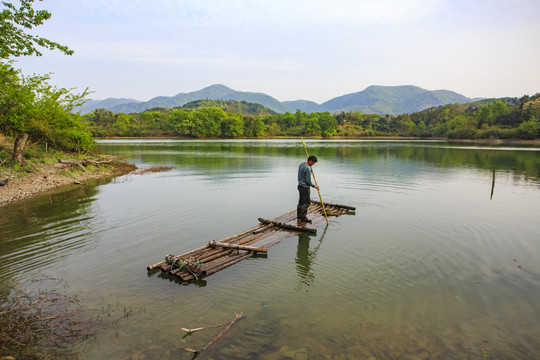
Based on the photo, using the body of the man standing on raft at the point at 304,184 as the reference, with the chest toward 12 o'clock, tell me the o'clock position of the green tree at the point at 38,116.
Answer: The green tree is roughly at 7 o'clock from the man standing on raft.

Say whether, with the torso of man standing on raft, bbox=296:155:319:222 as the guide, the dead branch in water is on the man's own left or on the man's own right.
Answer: on the man's own right

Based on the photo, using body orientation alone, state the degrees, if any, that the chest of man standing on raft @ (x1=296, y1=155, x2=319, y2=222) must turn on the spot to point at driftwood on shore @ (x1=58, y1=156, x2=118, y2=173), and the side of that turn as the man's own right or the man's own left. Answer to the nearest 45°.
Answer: approximately 135° to the man's own left

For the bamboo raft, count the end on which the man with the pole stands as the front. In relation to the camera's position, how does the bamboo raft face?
facing away from the viewer and to the right of the viewer

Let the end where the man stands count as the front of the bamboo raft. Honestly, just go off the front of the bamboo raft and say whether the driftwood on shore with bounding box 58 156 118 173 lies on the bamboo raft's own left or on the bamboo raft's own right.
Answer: on the bamboo raft's own left

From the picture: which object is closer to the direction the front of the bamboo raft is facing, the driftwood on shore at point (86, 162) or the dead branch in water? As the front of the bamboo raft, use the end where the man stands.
the driftwood on shore

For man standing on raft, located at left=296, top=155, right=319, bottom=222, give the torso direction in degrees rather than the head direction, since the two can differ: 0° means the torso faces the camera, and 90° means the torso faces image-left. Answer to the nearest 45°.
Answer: approximately 270°

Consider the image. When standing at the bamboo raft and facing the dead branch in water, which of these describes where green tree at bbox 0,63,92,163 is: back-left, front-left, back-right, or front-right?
back-right

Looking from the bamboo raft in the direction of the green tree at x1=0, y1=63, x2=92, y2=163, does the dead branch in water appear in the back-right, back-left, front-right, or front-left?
back-left
